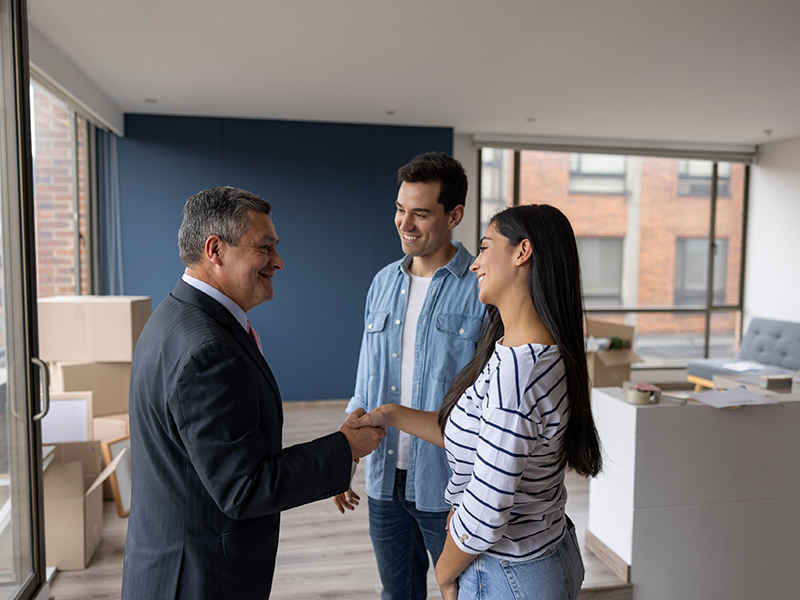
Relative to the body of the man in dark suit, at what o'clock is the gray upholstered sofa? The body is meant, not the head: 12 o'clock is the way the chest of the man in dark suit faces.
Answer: The gray upholstered sofa is roughly at 11 o'clock from the man in dark suit.

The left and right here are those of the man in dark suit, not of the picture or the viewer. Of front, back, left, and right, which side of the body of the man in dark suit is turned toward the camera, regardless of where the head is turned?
right

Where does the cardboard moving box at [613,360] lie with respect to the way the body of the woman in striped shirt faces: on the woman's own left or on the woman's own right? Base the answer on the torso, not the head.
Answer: on the woman's own right

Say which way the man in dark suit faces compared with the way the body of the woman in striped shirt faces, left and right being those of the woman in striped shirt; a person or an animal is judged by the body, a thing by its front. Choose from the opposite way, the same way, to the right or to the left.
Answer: the opposite way

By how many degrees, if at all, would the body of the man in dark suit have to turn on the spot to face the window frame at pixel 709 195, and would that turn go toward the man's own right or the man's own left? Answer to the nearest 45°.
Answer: approximately 45° to the man's own left

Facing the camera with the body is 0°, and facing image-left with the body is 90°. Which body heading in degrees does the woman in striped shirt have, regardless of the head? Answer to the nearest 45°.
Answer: approximately 90°

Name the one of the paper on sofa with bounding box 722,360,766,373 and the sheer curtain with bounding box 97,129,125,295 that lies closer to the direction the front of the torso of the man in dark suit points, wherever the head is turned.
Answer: the paper on sofa
